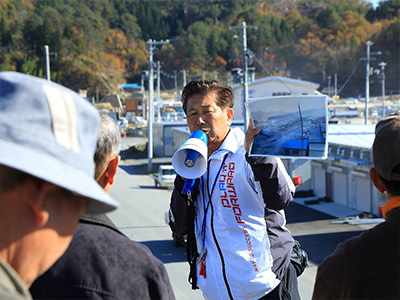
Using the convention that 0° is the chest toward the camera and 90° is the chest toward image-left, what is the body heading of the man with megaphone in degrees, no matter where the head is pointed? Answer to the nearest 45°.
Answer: approximately 45°

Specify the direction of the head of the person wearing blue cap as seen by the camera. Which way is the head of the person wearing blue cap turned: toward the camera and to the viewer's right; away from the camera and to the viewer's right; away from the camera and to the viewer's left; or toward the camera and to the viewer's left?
away from the camera and to the viewer's right

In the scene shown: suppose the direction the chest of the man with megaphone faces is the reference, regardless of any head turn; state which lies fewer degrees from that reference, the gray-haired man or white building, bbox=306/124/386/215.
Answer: the gray-haired man

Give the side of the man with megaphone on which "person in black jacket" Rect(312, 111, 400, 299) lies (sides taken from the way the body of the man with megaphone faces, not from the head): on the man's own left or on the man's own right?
on the man's own left

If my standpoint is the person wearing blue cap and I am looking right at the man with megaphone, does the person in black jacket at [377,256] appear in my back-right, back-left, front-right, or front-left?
front-right

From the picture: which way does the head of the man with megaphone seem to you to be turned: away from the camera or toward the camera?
toward the camera

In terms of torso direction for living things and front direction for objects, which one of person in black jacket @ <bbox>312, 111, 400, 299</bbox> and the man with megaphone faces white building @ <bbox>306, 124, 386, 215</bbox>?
the person in black jacket

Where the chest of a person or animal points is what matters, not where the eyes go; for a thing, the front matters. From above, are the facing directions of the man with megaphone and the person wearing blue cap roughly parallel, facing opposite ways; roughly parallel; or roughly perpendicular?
roughly parallel, facing opposite ways

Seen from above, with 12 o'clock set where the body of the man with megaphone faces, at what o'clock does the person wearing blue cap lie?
The person wearing blue cap is roughly at 11 o'clock from the man with megaphone.

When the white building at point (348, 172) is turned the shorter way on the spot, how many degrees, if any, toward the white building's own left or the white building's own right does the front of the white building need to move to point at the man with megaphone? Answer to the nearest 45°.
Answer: approximately 45° to the white building's own left

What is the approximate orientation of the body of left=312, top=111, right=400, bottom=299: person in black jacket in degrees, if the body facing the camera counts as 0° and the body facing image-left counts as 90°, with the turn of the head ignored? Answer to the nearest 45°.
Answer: approximately 180°

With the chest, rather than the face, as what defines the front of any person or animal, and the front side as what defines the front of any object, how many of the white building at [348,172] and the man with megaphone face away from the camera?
0

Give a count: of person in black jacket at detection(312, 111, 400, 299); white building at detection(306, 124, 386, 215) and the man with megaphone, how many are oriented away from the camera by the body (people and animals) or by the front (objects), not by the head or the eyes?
1

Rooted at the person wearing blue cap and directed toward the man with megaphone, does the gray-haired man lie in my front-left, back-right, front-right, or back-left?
front-left

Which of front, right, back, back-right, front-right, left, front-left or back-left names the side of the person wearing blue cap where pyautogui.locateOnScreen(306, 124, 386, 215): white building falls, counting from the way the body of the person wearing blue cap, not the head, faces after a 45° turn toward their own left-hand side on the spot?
front-right

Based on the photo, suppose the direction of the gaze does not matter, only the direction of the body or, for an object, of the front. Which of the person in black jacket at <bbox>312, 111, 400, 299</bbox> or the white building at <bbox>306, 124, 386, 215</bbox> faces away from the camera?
the person in black jacket

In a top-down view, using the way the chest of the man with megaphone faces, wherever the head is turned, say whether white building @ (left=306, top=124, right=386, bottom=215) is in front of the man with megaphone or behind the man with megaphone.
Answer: behind

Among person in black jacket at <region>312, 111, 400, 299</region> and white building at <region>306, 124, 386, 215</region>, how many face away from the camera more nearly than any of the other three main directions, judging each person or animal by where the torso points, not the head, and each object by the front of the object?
1

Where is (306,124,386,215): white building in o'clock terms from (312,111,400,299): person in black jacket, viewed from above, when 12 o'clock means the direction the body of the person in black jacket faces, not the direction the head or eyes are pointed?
The white building is roughly at 12 o'clock from the person in black jacket.

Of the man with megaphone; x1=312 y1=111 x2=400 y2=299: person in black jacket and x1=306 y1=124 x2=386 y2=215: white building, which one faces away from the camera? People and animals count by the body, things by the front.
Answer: the person in black jacket

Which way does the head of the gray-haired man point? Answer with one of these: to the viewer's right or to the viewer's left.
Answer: to the viewer's right

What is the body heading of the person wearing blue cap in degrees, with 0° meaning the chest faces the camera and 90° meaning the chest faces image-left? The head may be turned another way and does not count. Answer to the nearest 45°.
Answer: approximately 225°
